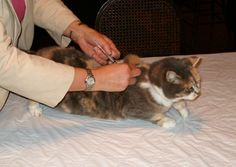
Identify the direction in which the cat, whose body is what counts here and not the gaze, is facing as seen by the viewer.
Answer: to the viewer's right

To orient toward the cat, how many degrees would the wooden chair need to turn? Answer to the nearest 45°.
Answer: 0° — it already faces it

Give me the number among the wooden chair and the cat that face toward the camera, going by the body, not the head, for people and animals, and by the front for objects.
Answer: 1

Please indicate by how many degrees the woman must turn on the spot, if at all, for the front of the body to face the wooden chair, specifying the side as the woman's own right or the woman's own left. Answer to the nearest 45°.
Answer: approximately 90° to the woman's own left

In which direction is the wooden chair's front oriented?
toward the camera

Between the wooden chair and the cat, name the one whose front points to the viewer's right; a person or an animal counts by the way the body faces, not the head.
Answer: the cat

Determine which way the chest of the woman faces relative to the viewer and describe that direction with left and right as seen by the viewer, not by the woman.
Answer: facing the viewer and to the right of the viewer

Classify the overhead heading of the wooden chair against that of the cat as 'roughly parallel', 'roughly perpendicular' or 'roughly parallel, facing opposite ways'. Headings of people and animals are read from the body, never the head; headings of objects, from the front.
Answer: roughly perpendicular

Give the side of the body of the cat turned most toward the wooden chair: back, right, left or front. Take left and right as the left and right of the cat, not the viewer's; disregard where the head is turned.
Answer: left
